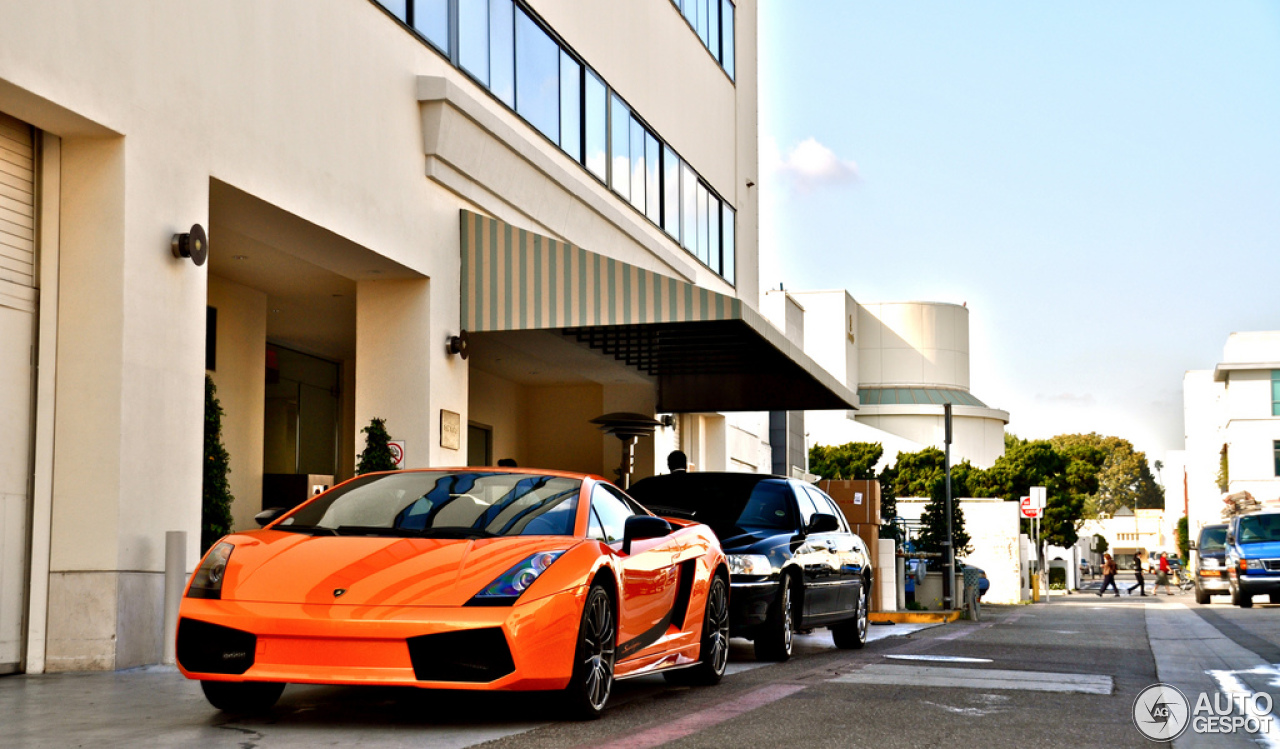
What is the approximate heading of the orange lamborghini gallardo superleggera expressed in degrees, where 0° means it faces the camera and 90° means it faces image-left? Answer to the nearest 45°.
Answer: approximately 45°

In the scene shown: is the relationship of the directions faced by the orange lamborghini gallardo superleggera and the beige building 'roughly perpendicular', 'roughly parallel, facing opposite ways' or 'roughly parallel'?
roughly perpendicular

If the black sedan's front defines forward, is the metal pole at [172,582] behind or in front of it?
in front

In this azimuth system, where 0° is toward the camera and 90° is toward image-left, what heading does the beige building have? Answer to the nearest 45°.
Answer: approximately 315°

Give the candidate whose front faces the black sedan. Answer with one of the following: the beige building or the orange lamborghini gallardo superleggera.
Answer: the beige building

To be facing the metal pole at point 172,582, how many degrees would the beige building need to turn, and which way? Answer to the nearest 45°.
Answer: approximately 45° to its right

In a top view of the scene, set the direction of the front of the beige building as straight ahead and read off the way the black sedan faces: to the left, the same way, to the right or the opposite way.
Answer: to the right

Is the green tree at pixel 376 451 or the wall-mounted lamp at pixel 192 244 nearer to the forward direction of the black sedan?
the wall-mounted lamp

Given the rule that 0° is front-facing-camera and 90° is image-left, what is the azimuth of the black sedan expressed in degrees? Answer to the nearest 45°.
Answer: approximately 45°

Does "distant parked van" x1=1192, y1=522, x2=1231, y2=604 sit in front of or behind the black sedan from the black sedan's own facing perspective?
behind

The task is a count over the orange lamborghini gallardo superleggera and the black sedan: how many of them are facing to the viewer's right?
0
